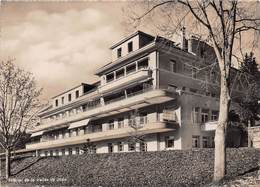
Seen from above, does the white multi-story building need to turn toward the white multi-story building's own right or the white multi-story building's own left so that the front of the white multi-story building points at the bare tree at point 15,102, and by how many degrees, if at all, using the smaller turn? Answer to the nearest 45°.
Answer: approximately 45° to the white multi-story building's own right

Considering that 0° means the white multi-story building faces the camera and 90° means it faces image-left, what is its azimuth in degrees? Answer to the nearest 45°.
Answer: approximately 45°
